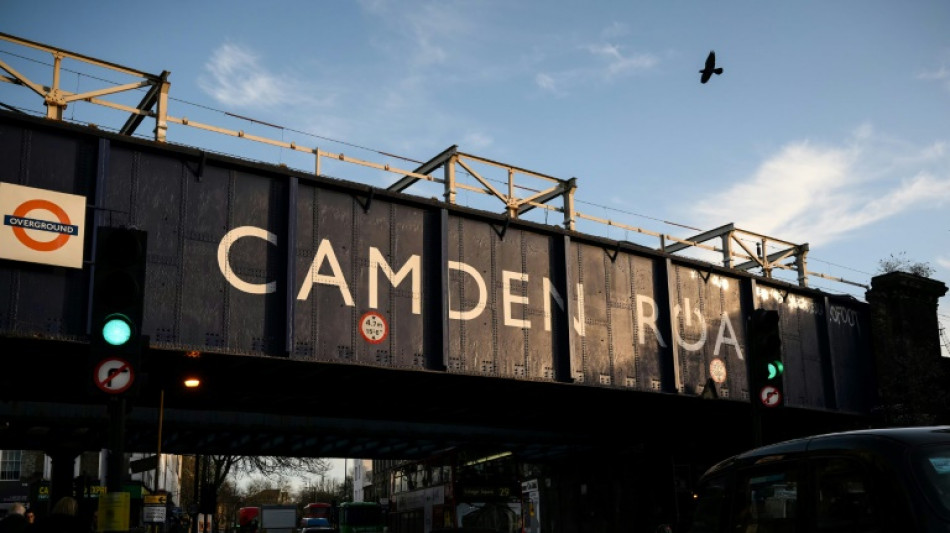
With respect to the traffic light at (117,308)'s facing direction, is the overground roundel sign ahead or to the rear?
to the rear

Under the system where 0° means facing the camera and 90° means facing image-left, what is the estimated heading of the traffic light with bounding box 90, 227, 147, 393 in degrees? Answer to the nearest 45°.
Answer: approximately 0°

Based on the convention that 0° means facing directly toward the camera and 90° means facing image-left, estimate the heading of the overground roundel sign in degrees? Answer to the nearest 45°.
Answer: approximately 0°

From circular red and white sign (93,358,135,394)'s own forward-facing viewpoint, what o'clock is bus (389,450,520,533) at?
The bus is roughly at 7 o'clock from the circular red and white sign.

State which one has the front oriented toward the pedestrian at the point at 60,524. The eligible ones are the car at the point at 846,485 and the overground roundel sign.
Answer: the overground roundel sign

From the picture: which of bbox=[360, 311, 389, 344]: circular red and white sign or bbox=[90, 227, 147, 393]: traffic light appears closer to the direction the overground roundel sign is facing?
the traffic light

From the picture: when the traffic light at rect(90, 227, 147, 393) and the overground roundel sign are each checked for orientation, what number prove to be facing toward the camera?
2

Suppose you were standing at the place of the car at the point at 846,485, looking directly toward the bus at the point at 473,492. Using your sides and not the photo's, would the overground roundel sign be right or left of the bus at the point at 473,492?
left

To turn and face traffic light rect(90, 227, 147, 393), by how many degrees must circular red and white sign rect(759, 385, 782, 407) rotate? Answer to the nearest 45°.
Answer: approximately 45° to its right
